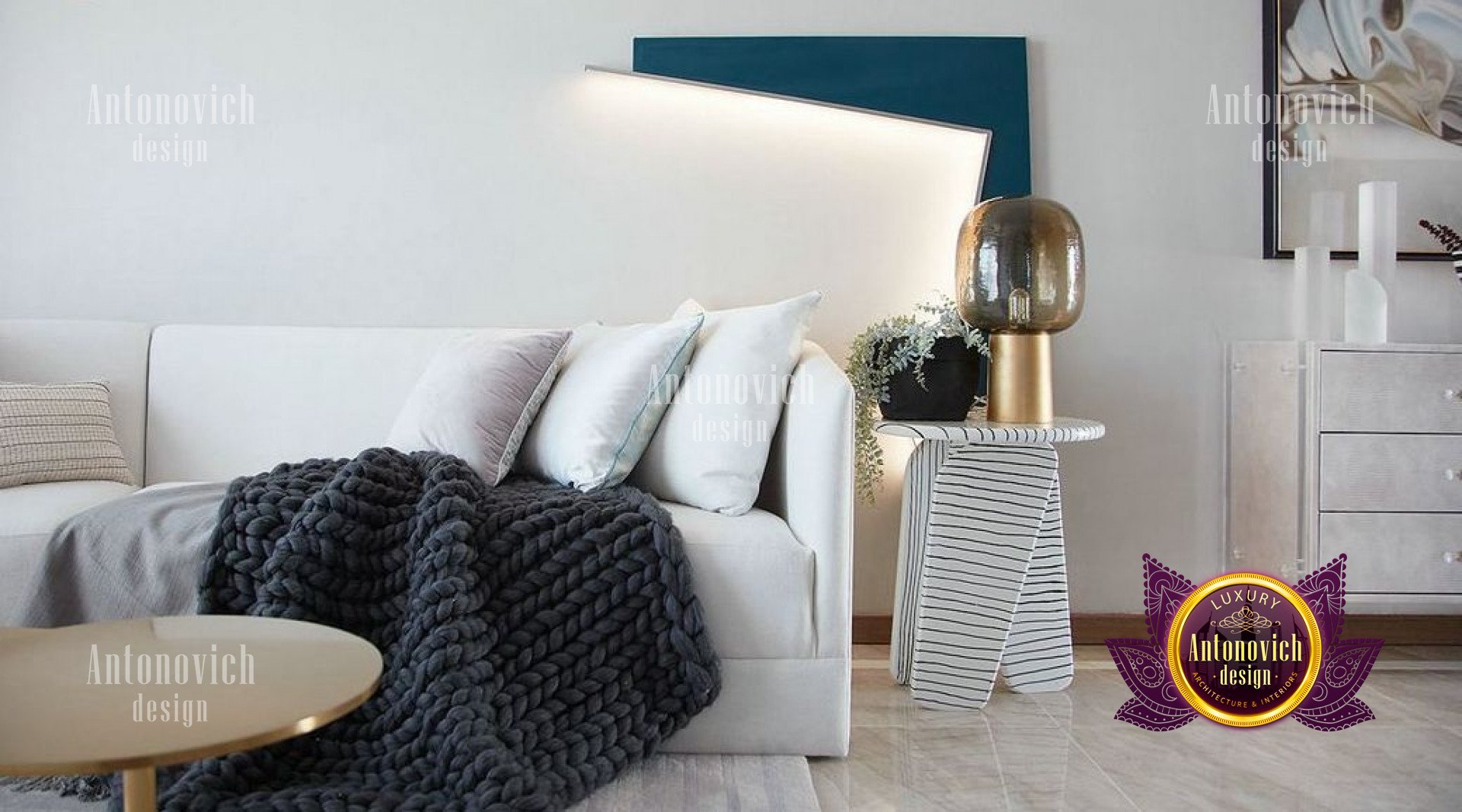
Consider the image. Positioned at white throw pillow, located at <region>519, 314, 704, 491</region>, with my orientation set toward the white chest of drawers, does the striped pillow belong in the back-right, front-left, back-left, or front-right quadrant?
back-left

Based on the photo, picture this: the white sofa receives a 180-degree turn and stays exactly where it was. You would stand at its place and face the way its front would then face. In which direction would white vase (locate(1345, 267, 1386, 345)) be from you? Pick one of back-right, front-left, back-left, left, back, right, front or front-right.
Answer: right

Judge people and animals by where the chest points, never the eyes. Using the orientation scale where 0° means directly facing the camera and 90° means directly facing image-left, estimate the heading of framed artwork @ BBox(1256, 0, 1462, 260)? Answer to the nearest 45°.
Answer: approximately 0°

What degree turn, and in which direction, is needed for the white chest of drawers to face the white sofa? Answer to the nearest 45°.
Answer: approximately 45° to its right

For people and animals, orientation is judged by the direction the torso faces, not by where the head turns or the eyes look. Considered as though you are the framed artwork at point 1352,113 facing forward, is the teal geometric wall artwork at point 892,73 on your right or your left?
on your right

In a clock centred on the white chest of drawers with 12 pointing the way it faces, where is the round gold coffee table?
The round gold coffee table is roughly at 1 o'clock from the white chest of drawers.

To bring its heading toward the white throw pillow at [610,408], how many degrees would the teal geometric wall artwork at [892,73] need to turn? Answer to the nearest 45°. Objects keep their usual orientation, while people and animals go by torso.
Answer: approximately 45° to its right

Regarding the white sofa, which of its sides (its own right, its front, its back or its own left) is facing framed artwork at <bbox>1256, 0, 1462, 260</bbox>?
left

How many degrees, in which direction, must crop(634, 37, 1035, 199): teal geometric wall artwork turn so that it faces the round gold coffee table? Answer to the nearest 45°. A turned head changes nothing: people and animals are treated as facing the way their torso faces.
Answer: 0° — it already faces it
